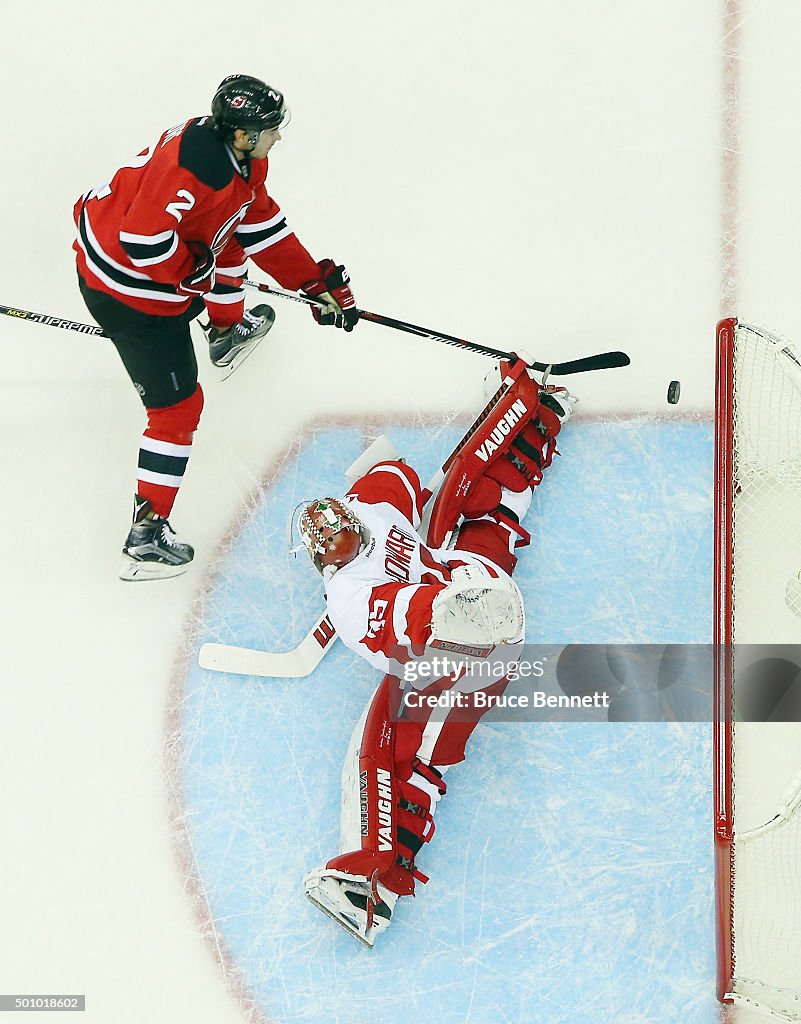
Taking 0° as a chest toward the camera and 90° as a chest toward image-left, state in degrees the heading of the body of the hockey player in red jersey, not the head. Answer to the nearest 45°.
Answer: approximately 270°

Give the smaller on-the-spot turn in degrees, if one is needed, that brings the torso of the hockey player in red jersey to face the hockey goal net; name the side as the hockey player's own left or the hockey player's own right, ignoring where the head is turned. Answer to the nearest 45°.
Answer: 0° — they already face it

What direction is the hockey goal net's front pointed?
to the viewer's left

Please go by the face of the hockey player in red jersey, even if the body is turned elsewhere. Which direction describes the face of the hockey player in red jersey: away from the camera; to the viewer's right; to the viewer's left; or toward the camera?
to the viewer's right

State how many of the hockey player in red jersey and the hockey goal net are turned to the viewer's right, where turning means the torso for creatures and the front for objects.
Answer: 1

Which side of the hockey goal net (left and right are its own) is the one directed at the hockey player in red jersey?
front
